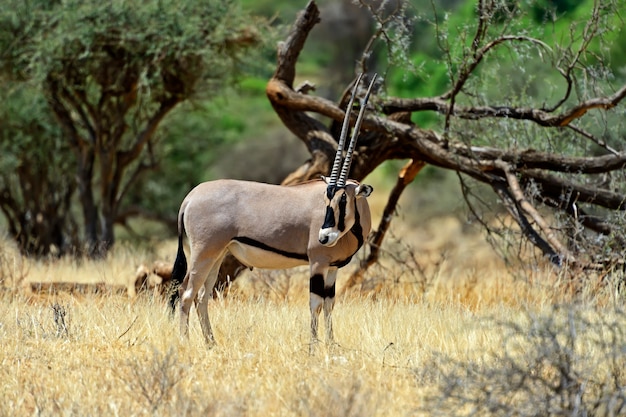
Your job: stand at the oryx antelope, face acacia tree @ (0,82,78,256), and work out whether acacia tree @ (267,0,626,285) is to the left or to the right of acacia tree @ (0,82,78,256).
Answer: right

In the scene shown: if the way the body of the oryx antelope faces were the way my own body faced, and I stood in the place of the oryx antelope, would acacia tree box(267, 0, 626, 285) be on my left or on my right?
on my left

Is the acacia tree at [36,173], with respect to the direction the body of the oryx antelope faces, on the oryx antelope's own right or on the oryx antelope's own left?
on the oryx antelope's own left

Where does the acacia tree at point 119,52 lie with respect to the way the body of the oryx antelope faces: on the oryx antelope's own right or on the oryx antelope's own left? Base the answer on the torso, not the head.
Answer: on the oryx antelope's own left

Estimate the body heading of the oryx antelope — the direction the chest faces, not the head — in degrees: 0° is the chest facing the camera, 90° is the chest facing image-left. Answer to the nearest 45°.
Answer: approximately 270°
